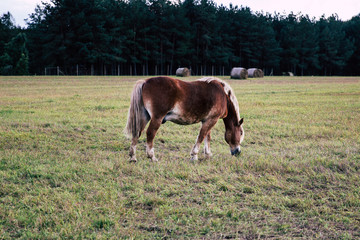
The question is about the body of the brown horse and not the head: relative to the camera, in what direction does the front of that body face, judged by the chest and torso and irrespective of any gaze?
to the viewer's right

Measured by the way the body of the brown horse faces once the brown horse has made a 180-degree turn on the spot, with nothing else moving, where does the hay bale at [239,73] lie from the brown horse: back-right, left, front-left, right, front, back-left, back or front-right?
right

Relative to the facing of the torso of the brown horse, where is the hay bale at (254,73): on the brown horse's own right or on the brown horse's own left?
on the brown horse's own left
